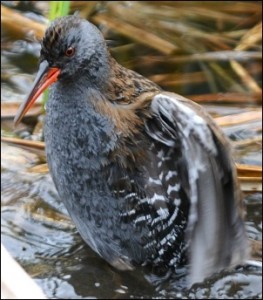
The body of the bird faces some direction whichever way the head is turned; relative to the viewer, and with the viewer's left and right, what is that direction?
facing the viewer and to the left of the viewer
